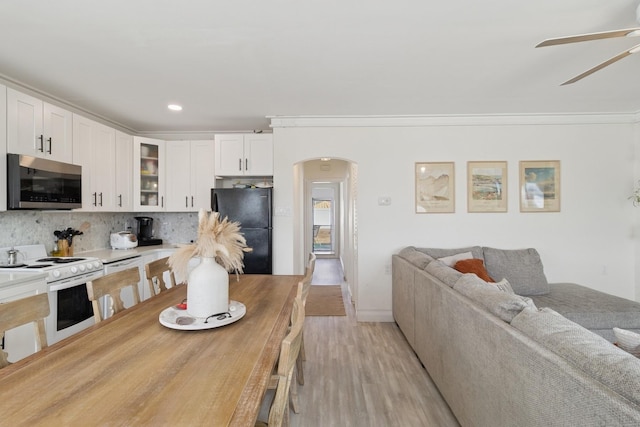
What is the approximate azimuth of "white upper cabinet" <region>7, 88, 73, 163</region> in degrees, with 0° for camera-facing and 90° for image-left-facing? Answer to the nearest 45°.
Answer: approximately 315°

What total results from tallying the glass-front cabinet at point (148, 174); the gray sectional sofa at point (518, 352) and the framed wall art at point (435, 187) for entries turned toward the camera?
2

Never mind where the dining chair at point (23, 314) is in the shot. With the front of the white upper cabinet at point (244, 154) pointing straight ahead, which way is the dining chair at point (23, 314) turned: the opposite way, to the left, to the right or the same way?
to the left

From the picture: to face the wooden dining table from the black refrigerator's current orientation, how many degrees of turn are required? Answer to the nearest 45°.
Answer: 0° — it already faces it

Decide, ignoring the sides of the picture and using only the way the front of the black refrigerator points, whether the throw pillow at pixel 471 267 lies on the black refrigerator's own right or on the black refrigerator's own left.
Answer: on the black refrigerator's own left
